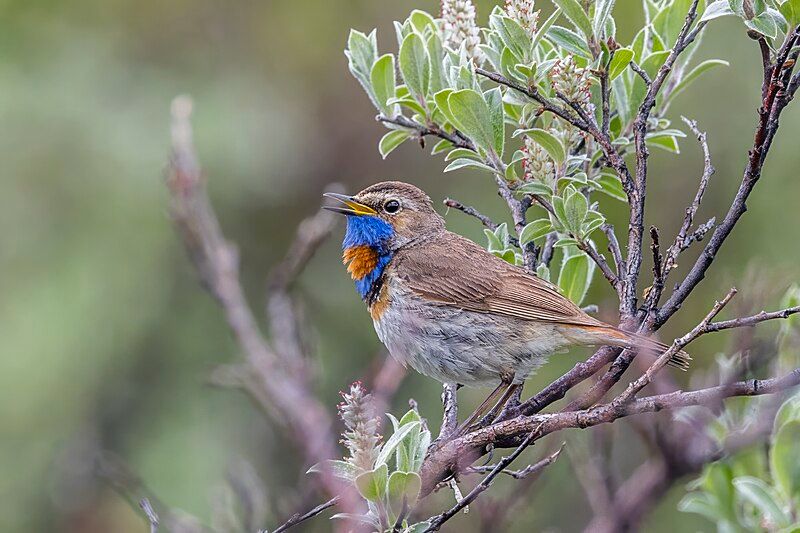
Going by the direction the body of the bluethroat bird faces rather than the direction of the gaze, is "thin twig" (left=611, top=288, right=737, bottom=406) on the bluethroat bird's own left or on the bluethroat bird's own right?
on the bluethroat bird's own left

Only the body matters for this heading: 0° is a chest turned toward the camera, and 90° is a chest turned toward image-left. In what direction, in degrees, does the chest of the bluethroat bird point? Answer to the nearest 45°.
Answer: approximately 90°

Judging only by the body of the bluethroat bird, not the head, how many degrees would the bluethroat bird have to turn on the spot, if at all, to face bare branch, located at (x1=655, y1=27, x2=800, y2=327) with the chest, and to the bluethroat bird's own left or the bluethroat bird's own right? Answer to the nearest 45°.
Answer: approximately 135° to the bluethroat bird's own left

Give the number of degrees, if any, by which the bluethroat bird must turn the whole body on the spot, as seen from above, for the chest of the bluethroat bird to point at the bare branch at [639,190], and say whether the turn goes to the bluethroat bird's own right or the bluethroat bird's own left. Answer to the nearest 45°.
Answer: approximately 135° to the bluethroat bird's own left
